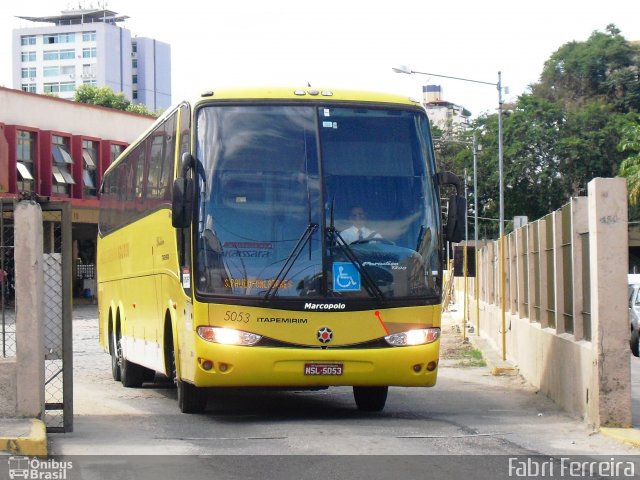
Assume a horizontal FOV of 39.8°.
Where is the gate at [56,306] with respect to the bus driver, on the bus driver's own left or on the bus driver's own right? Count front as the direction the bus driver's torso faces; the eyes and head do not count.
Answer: on the bus driver's own right

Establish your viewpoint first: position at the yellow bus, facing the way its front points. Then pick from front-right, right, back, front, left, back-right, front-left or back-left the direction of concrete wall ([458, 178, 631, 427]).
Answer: left

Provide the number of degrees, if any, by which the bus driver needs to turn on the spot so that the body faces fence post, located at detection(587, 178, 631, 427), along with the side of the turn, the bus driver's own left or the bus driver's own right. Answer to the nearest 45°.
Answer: approximately 90° to the bus driver's own left

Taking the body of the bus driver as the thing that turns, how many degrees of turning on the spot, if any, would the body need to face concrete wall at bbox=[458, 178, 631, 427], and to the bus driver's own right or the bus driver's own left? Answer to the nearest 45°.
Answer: approximately 90° to the bus driver's own left

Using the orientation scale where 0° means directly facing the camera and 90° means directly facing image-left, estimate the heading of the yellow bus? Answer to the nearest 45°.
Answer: approximately 0°

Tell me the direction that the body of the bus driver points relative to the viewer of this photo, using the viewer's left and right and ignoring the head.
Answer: facing the viewer

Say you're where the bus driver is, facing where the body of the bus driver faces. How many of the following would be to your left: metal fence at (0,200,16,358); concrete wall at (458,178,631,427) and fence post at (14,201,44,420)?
1

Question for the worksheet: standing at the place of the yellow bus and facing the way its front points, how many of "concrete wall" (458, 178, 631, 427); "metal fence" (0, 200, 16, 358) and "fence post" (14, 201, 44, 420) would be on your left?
1

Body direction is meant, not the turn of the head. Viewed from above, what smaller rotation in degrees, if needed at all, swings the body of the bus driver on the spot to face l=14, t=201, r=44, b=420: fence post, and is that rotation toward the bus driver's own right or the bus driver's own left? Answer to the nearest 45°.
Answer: approximately 45° to the bus driver's own right
